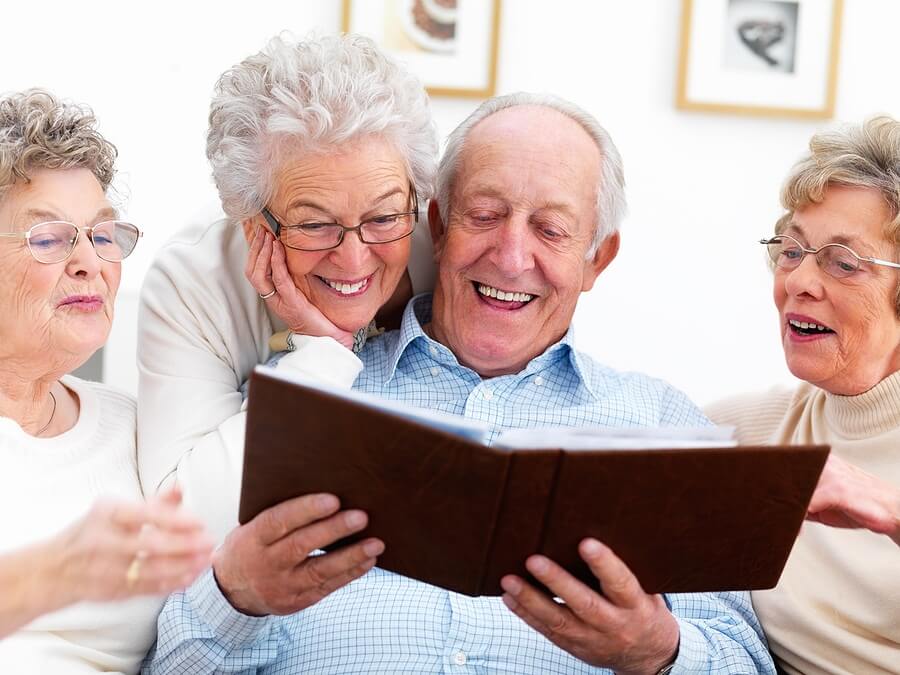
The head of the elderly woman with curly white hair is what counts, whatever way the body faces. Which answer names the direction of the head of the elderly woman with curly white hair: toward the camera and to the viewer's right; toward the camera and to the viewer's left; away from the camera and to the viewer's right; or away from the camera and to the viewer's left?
toward the camera and to the viewer's right

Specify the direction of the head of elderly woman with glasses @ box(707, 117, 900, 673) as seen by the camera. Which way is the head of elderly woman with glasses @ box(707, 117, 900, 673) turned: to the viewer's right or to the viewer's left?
to the viewer's left

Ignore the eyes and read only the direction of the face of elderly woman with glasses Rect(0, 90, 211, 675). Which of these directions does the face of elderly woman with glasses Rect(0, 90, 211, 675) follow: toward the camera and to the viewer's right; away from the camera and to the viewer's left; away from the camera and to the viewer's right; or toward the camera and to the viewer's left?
toward the camera and to the viewer's right

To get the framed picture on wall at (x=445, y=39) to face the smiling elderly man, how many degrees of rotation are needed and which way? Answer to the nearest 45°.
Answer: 0° — it already faces them

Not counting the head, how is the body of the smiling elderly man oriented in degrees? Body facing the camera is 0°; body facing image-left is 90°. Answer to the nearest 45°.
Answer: approximately 0°

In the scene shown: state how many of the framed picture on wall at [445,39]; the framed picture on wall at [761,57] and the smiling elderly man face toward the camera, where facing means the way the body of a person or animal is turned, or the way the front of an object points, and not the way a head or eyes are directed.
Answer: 3

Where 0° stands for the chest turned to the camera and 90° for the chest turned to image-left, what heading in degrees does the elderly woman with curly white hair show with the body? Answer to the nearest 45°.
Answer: approximately 315°

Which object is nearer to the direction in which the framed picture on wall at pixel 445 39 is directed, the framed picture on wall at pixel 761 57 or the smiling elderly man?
the smiling elderly man

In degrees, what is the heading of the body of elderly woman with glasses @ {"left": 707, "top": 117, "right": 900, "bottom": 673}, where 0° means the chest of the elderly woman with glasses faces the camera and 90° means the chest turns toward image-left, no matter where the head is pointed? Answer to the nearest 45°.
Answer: approximately 45°

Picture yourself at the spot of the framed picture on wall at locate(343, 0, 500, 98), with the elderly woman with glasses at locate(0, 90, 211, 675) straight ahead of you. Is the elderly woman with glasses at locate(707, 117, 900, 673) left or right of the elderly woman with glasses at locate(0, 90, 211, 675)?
left

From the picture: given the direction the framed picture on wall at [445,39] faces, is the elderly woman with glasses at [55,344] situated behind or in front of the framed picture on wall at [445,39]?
in front
